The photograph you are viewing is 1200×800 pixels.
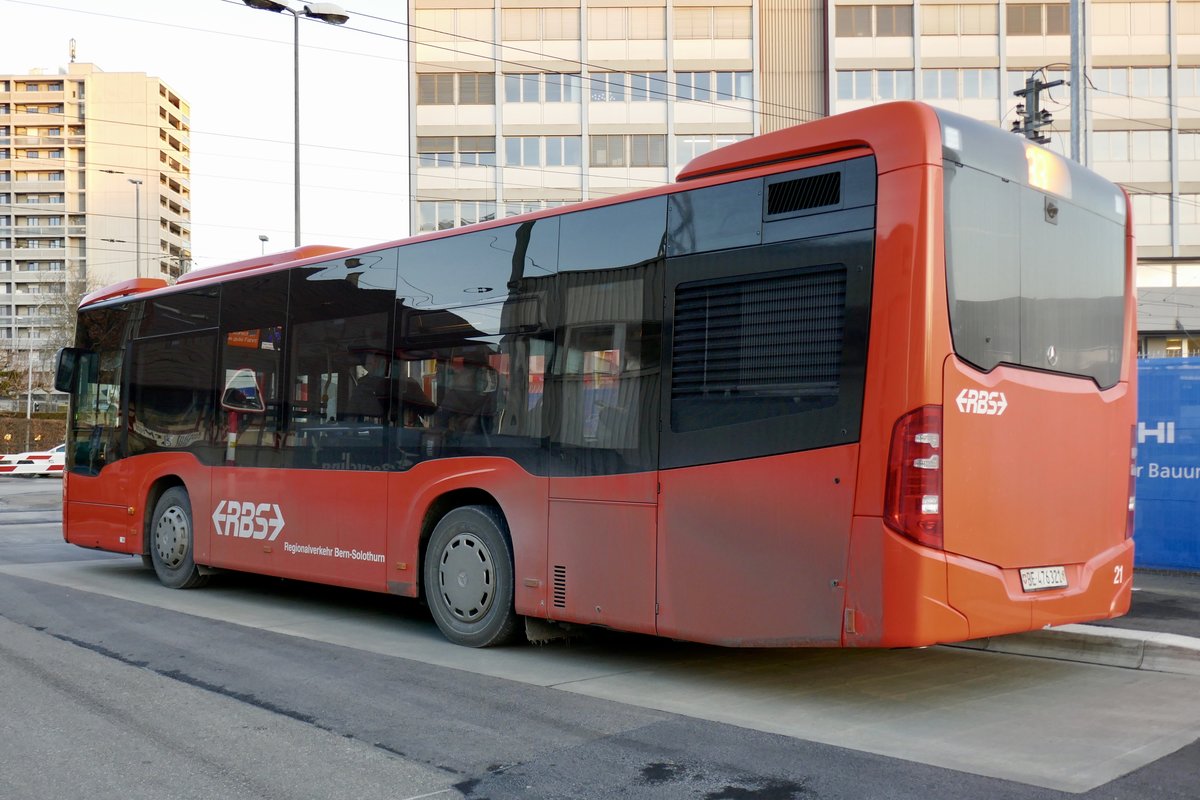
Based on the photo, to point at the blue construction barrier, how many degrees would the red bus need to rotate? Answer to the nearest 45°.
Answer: approximately 90° to its right

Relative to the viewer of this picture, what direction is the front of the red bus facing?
facing away from the viewer and to the left of the viewer
